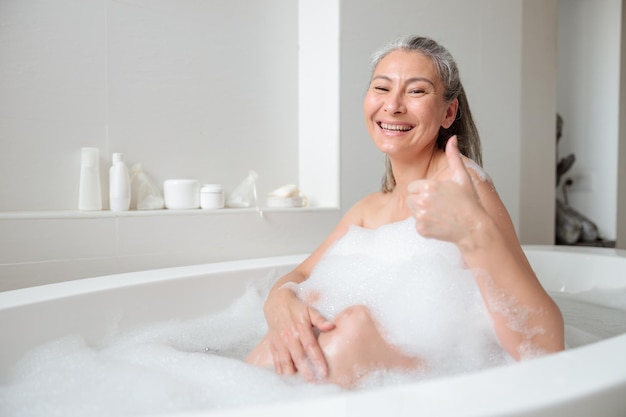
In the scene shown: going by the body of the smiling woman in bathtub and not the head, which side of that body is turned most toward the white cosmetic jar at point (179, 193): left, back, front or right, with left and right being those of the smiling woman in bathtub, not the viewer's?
right

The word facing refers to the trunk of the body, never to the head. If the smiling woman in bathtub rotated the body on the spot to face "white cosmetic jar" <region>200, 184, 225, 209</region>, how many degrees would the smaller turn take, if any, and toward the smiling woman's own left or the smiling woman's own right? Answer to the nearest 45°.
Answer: approximately 90° to the smiling woman's own right

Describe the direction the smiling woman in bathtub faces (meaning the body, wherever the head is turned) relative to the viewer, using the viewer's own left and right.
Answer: facing the viewer and to the left of the viewer

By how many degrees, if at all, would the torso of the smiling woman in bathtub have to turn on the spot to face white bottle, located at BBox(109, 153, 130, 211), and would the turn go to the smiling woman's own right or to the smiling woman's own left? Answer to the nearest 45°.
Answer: approximately 90° to the smiling woman's own right

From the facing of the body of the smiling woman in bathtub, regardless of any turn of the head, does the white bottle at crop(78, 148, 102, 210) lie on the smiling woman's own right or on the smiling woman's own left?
on the smiling woman's own right
